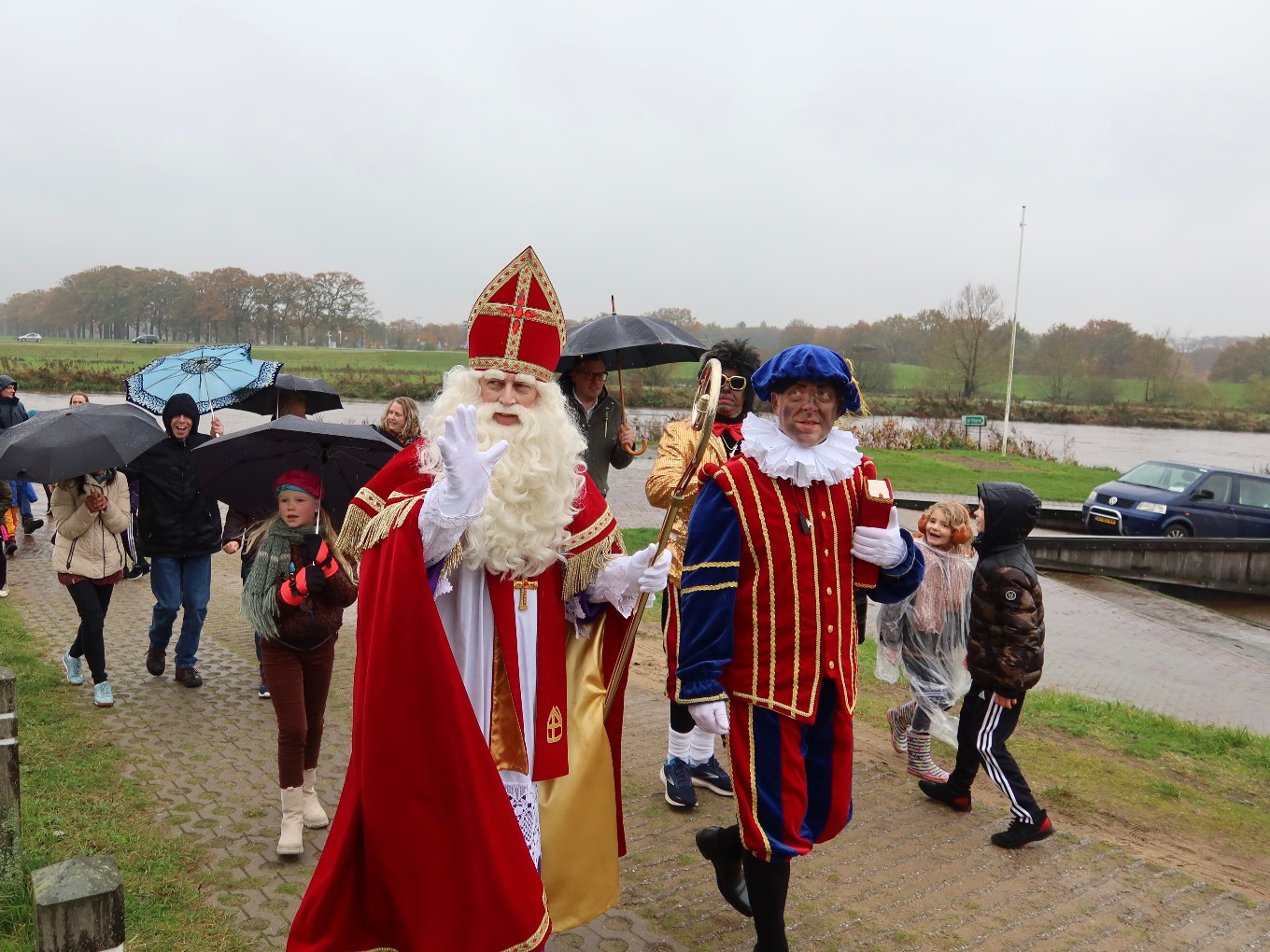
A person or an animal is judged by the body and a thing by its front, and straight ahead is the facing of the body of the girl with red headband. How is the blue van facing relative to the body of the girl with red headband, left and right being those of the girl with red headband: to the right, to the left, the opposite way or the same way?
to the right

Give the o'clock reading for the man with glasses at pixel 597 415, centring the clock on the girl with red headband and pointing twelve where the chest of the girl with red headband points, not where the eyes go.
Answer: The man with glasses is roughly at 8 o'clock from the girl with red headband.

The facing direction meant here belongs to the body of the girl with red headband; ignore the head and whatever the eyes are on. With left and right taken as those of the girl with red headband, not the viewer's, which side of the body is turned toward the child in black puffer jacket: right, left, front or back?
left

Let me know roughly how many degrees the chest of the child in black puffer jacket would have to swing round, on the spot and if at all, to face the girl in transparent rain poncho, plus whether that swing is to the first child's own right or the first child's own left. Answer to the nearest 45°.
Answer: approximately 45° to the first child's own right

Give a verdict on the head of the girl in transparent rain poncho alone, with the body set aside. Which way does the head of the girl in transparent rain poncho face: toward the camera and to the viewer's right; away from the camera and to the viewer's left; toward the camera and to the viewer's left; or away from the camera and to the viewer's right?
toward the camera and to the viewer's left

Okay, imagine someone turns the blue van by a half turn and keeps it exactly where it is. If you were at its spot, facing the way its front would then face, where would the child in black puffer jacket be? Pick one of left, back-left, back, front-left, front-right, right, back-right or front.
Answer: back-right

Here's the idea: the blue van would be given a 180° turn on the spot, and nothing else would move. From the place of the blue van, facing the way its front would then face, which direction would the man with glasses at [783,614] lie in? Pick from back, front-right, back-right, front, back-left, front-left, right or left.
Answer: back-right

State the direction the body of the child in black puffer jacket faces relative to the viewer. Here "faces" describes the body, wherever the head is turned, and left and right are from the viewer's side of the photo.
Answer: facing to the left of the viewer

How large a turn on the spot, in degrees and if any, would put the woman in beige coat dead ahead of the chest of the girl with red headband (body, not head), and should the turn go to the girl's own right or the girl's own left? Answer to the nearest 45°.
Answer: approximately 135° to the girl's own right

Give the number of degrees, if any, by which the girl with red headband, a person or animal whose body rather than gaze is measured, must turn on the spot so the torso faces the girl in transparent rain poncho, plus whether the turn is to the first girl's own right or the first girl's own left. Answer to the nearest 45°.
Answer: approximately 90° to the first girl's own left

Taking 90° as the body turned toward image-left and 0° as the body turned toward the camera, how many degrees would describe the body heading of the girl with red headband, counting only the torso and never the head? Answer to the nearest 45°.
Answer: approximately 0°

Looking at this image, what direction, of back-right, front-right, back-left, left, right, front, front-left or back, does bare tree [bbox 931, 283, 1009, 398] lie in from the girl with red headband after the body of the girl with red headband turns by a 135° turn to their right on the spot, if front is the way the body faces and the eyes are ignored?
right
